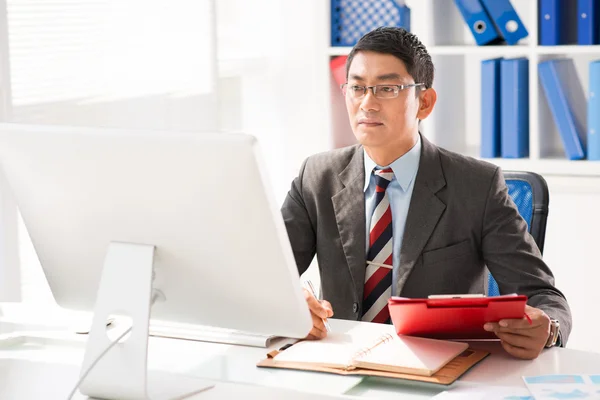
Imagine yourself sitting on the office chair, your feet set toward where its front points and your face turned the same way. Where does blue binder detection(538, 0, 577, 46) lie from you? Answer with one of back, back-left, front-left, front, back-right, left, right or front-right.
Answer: back-right

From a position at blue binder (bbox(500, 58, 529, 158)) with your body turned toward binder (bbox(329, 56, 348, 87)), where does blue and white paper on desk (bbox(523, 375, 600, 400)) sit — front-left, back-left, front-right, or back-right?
back-left

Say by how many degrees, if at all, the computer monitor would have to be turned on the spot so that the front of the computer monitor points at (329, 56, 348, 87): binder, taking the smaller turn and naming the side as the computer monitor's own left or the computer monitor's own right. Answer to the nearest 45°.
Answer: approximately 45° to the computer monitor's own left

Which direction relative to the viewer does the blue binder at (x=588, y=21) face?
toward the camera

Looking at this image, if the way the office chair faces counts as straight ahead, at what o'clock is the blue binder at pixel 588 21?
The blue binder is roughly at 5 o'clock from the office chair.

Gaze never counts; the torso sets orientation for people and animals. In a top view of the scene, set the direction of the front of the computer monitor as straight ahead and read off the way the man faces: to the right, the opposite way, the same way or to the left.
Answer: the opposite way

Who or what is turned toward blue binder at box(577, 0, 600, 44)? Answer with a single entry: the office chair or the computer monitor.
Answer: the computer monitor

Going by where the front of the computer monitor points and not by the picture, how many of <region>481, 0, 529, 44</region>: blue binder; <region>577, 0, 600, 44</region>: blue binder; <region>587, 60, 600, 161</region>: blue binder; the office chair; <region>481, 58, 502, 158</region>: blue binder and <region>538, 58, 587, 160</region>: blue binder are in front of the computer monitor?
6

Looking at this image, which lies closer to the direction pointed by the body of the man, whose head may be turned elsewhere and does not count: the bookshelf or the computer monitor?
the computer monitor

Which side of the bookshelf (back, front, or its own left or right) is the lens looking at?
front

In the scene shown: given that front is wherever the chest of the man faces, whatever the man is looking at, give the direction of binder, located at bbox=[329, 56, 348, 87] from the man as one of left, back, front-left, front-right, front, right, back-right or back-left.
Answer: back-right

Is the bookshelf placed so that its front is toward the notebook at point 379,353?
yes

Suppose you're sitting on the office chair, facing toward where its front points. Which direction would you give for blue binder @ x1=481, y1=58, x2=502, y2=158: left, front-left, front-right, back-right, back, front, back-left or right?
back-right

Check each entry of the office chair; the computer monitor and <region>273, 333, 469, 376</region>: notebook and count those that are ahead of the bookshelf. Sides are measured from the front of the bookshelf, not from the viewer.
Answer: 3
